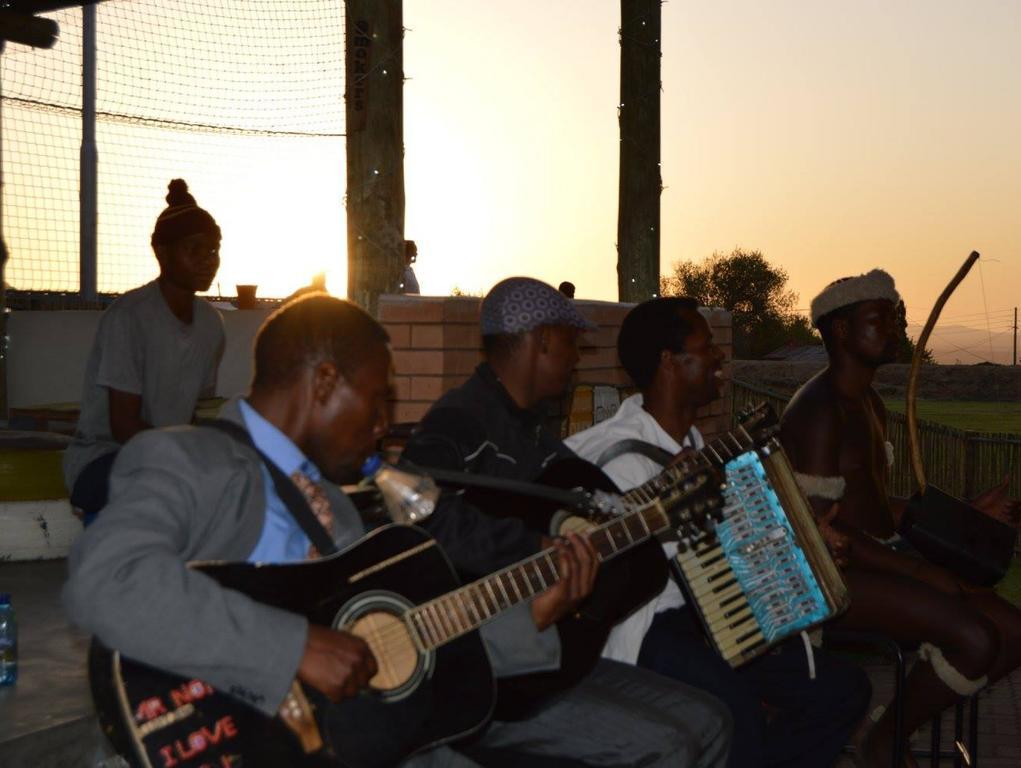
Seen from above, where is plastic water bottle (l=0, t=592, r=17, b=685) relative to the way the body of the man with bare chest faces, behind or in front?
behind

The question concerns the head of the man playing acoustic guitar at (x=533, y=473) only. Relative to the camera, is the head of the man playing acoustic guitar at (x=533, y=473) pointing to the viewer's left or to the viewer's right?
to the viewer's right

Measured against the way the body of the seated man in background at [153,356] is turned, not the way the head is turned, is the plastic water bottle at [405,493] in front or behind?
in front

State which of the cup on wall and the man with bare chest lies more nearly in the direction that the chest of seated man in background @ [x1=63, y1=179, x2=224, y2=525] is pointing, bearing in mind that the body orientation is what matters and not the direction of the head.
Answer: the man with bare chest

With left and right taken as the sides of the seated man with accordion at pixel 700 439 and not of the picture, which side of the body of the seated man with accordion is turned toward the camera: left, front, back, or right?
right

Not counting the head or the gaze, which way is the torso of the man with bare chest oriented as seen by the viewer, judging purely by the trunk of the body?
to the viewer's right

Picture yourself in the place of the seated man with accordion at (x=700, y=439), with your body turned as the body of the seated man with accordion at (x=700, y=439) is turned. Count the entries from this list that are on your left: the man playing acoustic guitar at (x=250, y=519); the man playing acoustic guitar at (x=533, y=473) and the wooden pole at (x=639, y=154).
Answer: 1

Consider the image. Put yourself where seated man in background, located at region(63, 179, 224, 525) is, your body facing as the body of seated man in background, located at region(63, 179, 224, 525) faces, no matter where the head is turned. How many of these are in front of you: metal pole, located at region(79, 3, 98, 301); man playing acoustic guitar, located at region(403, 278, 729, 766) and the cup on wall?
1

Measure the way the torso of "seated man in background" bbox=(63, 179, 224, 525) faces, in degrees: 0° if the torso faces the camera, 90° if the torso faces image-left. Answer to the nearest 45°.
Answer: approximately 315°

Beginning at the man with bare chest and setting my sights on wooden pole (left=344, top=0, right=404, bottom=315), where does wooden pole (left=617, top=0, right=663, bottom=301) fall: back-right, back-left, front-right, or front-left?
front-right

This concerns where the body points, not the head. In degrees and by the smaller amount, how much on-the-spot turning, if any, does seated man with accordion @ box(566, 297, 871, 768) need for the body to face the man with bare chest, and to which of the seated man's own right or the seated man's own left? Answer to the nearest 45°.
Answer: approximately 45° to the seated man's own left

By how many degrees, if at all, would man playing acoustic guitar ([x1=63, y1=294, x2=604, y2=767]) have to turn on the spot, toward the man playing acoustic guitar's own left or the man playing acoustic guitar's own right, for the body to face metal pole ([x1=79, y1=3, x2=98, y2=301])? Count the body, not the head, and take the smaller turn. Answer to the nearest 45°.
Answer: approximately 135° to the man playing acoustic guitar's own left

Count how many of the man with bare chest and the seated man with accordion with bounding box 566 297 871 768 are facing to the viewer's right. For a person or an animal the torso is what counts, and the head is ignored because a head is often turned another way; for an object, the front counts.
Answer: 2

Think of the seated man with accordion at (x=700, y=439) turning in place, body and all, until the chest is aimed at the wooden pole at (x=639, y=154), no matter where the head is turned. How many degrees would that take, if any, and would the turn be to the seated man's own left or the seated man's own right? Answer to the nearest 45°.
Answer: approximately 90° to the seated man's own left
